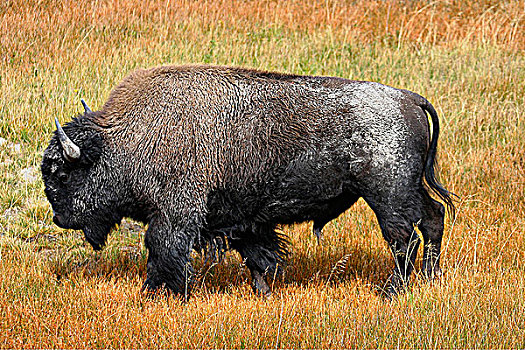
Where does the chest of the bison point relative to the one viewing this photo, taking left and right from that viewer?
facing to the left of the viewer
